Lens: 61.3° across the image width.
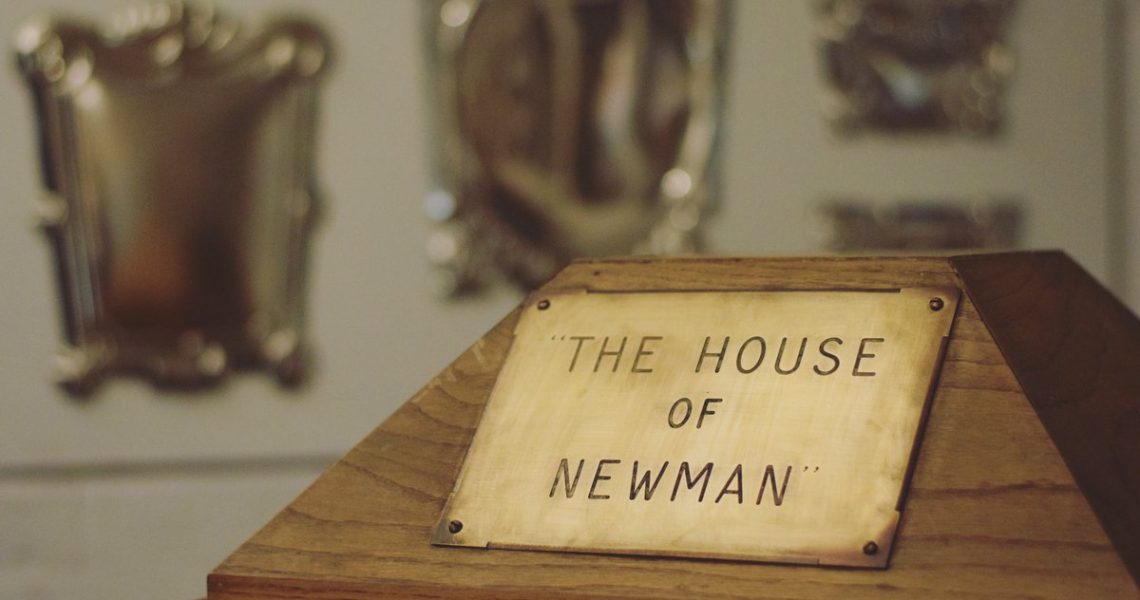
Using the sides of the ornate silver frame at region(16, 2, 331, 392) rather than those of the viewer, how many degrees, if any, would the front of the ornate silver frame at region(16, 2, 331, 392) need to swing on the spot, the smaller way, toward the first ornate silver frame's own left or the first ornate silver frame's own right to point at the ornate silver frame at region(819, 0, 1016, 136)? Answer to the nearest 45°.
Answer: approximately 45° to the first ornate silver frame's own left

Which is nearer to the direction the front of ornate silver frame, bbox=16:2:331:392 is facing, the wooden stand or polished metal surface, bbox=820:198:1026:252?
the wooden stand

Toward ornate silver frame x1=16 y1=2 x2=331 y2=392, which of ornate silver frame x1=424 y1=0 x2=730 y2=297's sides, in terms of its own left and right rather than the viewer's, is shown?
right

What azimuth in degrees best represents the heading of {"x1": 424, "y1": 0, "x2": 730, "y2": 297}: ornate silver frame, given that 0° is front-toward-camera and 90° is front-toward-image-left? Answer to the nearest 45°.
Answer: approximately 0°

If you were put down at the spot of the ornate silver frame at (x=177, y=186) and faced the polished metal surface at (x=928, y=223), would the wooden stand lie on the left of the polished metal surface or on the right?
right
